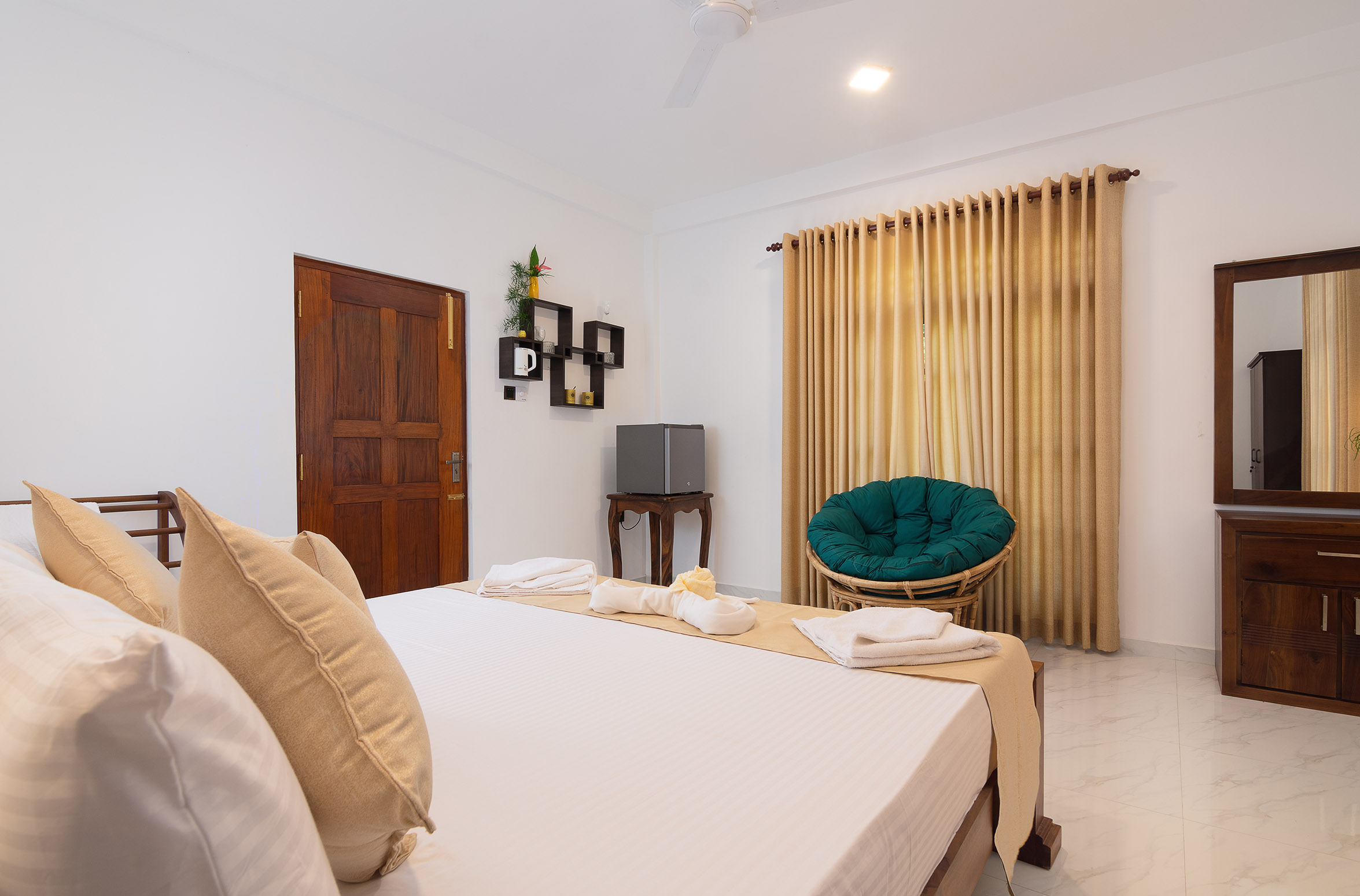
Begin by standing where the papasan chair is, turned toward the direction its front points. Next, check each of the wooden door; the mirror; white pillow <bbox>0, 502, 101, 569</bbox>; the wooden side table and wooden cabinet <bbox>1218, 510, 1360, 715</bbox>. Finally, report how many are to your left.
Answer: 2

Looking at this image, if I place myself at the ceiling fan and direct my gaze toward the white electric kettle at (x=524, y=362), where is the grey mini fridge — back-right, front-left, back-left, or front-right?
front-right

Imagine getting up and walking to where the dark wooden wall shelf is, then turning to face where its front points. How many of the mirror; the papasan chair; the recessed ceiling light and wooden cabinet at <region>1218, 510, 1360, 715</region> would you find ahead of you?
4

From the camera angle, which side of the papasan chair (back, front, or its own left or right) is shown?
front

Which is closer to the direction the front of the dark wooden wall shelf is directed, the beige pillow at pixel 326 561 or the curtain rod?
the curtain rod

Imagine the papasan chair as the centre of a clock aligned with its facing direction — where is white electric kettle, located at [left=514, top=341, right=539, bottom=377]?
The white electric kettle is roughly at 3 o'clock from the papasan chair.

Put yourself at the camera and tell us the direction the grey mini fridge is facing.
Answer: facing the viewer and to the right of the viewer

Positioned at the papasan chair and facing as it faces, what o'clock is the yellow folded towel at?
The yellow folded towel is roughly at 1 o'clock from the papasan chair.

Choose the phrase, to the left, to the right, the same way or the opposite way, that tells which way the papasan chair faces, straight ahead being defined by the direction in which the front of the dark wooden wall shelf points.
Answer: to the right

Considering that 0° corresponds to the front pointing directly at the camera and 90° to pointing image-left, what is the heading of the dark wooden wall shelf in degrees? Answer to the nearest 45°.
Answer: approximately 315°

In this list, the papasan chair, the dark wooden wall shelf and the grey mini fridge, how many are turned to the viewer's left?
0

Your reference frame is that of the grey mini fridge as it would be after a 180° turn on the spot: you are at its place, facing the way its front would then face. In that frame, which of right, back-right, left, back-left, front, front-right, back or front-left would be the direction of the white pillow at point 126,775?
back-left

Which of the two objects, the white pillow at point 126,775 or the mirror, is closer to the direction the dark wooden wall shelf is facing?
the mirror

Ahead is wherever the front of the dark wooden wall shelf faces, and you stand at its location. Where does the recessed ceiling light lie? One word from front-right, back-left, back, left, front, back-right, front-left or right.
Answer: front
